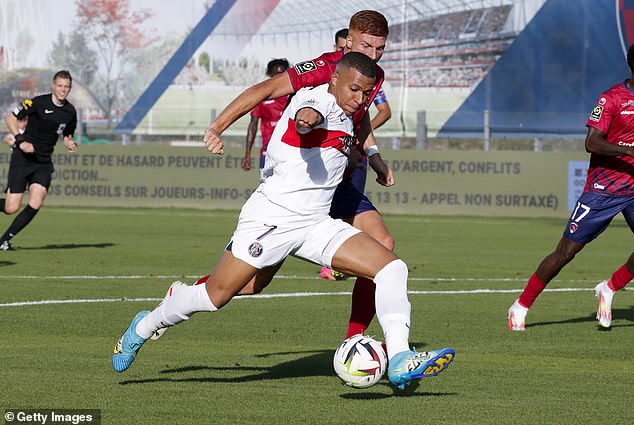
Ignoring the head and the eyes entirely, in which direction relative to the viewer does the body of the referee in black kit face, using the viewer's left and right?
facing the viewer and to the right of the viewer

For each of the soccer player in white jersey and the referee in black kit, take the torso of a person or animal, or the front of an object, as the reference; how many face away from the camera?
0

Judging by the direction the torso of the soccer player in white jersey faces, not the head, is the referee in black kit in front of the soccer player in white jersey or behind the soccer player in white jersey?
behind

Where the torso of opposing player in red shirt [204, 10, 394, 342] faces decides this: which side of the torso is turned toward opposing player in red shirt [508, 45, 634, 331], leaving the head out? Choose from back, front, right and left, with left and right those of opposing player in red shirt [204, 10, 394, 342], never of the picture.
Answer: left
